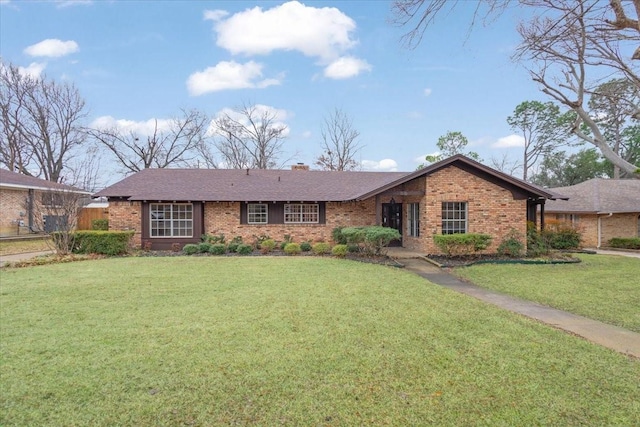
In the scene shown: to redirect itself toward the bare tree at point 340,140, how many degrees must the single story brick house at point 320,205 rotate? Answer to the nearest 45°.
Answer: approximately 180°

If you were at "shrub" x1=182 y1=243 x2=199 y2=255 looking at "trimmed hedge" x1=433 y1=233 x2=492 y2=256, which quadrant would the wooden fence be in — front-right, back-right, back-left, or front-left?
back-left

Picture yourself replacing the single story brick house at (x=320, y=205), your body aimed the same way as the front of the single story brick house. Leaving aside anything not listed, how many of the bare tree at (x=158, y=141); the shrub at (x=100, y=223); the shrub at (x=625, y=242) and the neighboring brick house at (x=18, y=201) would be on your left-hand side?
1

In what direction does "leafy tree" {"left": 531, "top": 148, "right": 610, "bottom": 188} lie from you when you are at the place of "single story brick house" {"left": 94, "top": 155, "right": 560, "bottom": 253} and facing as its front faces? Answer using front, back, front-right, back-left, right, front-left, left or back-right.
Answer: back-left

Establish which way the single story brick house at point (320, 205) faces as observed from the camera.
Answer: facing the viewer

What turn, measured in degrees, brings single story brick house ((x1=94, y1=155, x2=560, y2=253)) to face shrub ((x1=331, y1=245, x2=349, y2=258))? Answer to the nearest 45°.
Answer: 0° — it already faces it

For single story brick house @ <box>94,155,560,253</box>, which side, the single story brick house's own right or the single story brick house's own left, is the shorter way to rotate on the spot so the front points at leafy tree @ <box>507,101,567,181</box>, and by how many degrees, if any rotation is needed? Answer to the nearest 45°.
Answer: approximately 135° to the single story brick house's own left

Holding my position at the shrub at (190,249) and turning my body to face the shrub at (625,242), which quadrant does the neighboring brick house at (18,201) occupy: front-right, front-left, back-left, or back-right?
back-left

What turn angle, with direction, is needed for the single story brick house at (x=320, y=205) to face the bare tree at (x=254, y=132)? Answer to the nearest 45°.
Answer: approximately 180°
